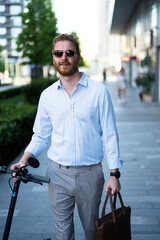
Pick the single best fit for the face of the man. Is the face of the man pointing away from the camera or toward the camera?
toward the camera

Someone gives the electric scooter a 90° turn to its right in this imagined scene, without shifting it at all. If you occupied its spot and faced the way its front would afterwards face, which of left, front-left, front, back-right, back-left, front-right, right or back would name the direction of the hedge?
front-right

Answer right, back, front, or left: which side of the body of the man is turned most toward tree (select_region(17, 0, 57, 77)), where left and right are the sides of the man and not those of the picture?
back

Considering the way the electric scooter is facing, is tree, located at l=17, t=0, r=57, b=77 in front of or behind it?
behind

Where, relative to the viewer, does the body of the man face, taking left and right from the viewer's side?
facing the viewer

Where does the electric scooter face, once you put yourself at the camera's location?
facing the viewer and to the left of the viewer
